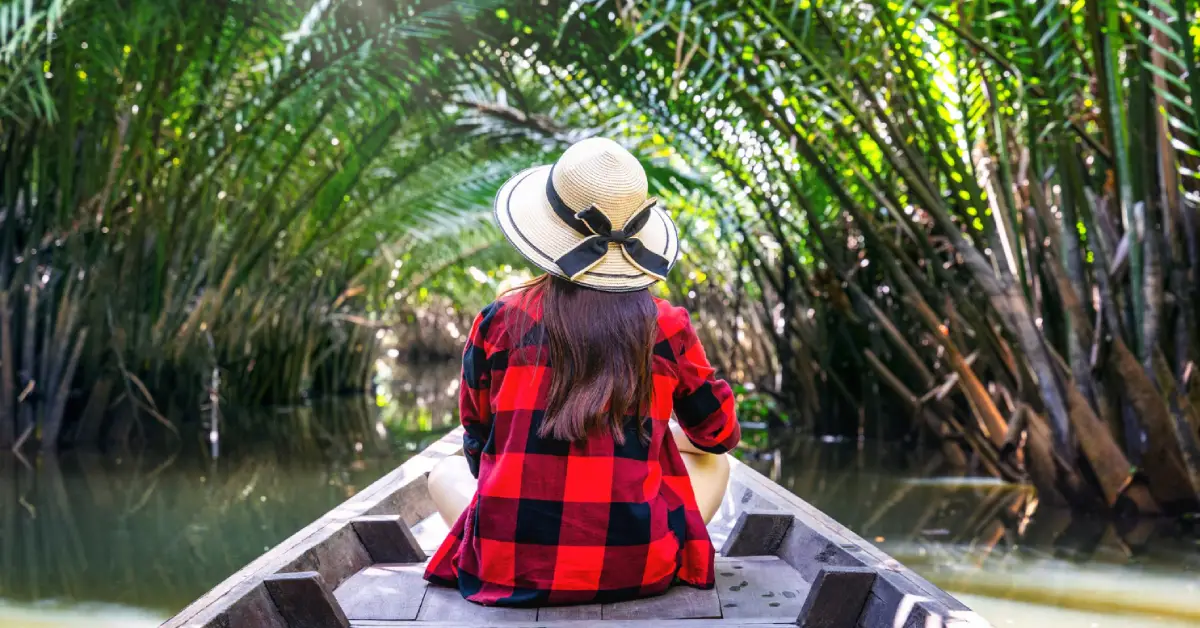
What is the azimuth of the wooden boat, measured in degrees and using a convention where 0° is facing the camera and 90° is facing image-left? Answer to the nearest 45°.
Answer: approximately 180°

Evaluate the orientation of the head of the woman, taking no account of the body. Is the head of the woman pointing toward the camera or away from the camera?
away from the camera

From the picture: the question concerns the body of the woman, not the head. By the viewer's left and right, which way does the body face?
facing away from the viewer
